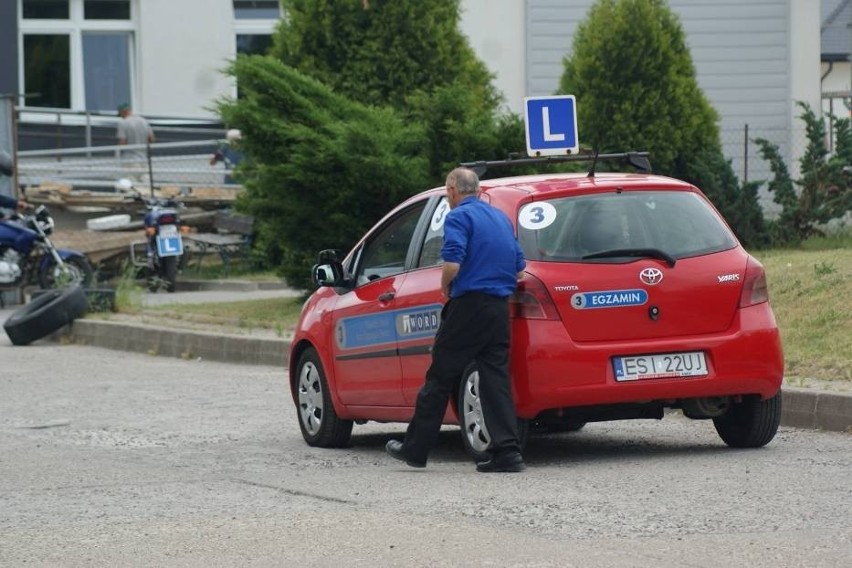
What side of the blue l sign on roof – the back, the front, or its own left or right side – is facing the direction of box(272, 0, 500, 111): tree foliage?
back

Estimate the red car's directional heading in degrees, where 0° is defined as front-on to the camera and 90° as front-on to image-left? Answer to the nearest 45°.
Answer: approximately 135°

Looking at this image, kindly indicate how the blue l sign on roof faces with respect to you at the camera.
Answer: facing the viewer

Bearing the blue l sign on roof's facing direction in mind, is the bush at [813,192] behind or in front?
behind

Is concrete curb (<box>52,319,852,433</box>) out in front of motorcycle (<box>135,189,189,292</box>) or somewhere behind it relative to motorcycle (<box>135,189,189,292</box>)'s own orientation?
behind

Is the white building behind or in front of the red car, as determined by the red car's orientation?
in front

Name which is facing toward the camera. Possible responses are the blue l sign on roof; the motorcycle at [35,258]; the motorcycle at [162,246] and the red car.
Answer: the blue l sign on roof

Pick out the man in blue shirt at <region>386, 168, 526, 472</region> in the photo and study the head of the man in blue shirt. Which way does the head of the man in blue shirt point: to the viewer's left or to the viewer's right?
to the viewer's left

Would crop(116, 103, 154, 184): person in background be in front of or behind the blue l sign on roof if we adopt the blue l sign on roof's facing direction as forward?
behind

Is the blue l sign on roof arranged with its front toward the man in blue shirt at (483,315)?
yes

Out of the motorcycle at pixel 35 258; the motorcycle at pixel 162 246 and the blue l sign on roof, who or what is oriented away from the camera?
the motorcycle at pixel 162 246

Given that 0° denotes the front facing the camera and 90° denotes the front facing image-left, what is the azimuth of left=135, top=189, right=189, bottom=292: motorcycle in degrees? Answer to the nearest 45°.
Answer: approximately 180°

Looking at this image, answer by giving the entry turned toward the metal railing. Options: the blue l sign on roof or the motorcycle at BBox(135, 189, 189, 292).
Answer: the motorcycle

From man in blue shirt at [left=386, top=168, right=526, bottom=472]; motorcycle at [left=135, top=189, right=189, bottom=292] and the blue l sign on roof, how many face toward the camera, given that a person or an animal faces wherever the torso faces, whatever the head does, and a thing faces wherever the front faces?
1

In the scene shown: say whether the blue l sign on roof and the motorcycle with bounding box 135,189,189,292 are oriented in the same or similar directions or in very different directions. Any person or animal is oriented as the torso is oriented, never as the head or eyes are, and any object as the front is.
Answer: very different directions
